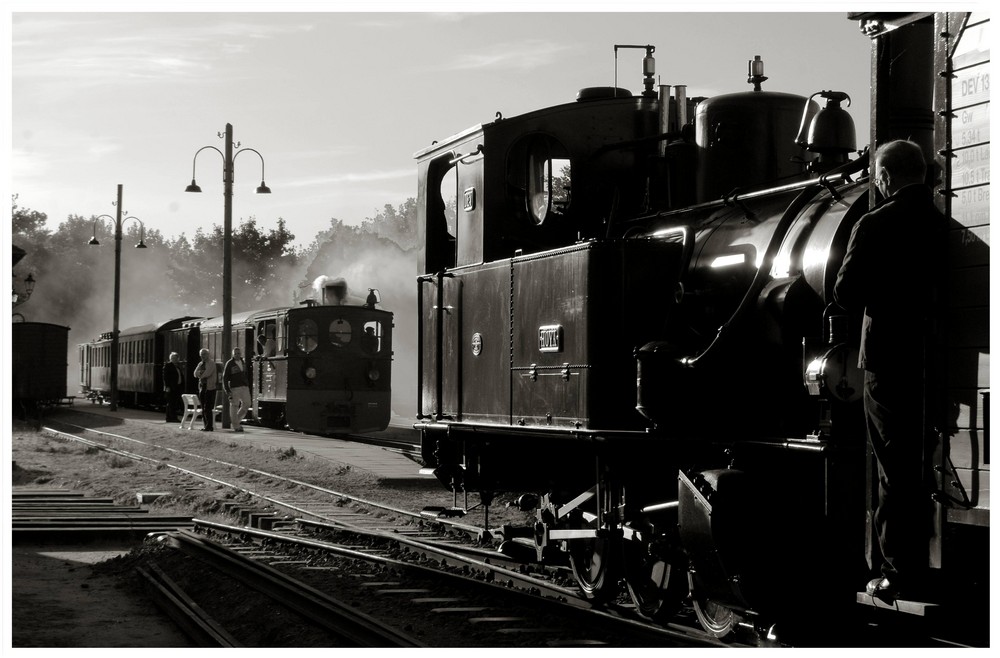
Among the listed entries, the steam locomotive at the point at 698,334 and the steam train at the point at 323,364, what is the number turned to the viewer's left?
0

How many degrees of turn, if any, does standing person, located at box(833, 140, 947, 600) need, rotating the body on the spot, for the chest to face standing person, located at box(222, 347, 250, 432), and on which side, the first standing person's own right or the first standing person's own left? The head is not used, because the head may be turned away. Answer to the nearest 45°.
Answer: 0° — they already face them

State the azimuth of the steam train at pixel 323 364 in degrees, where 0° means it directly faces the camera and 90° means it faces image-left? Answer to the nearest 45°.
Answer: approximately 315°

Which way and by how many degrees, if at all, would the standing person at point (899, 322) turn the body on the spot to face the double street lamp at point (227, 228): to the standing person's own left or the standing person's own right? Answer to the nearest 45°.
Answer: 0° — they already face it

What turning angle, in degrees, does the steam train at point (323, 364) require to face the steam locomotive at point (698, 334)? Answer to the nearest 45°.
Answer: approximately 45° to its right

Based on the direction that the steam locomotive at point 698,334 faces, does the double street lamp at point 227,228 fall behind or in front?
behind

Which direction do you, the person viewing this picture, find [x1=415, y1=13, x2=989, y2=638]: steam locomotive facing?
facing the viewer and to the right of the viewer

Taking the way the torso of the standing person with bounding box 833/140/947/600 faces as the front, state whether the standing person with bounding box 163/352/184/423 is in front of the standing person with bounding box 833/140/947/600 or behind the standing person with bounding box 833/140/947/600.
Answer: in front

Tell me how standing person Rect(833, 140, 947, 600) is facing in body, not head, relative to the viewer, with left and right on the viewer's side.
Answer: facing away from the viewer and to the left of the viewer

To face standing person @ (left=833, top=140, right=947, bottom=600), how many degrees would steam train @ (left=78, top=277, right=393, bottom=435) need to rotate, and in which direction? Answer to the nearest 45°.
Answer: approximately 45° to its right
